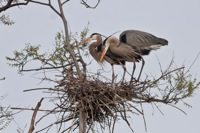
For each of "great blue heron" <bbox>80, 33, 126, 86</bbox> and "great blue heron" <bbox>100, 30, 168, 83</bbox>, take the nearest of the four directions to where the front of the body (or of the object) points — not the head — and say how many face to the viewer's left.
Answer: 2

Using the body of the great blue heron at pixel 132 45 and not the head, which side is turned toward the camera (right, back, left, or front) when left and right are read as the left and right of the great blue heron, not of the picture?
left

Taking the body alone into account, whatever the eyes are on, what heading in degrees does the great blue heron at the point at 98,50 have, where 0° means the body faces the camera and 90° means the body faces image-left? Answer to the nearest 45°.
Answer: approximately 90°
